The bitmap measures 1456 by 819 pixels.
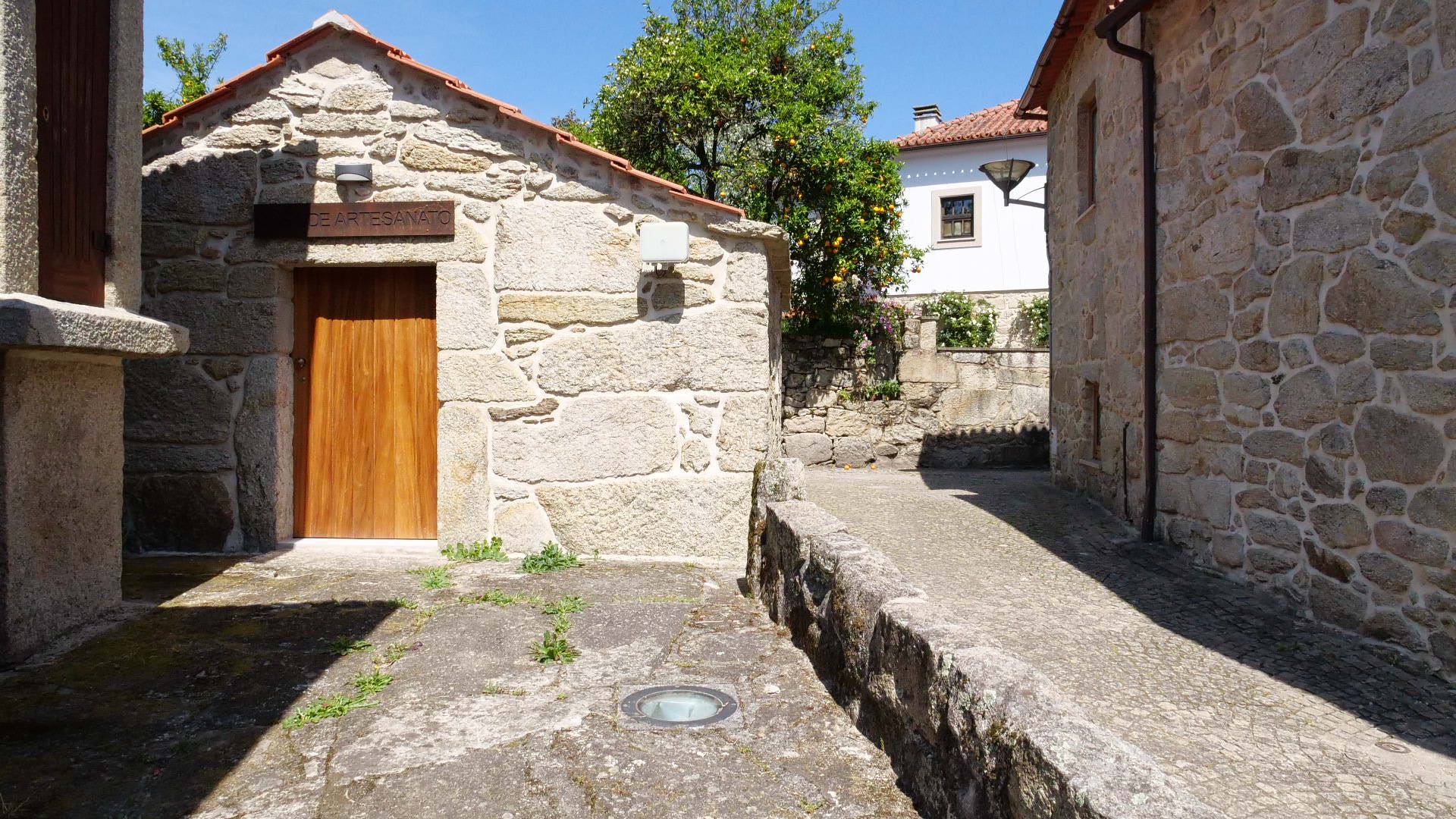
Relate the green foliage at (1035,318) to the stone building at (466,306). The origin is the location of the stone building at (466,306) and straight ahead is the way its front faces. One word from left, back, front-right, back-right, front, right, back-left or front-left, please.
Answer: back-left

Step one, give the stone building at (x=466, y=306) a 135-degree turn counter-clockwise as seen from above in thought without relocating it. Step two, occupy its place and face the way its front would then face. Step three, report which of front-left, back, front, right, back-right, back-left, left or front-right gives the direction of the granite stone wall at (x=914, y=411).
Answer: front

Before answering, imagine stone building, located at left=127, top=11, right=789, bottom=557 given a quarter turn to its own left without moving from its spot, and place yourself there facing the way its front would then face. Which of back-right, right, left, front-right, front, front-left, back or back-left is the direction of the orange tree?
front-left

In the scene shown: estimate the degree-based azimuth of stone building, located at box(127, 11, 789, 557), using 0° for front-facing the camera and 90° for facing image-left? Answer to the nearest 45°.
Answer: approximately 0°

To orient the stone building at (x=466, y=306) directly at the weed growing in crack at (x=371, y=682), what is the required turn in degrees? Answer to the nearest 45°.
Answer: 0° — it already faces it

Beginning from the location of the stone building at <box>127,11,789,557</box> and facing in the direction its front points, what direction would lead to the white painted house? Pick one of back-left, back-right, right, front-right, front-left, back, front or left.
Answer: back-left

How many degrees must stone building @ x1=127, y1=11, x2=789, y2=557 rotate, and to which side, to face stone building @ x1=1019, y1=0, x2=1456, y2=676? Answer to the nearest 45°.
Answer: approximately 45° to its left

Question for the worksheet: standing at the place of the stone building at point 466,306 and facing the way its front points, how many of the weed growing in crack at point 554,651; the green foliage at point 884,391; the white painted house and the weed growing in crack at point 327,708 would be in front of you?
2

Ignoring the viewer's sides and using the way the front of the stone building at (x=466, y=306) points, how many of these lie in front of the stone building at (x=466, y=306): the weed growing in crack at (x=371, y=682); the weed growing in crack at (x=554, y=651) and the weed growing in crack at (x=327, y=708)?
3

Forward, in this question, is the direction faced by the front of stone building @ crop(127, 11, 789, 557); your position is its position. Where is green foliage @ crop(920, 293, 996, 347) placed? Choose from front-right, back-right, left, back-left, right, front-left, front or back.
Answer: back-left

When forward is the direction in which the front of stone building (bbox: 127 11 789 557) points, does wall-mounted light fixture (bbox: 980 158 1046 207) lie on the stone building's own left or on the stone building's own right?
on the stone building's own left

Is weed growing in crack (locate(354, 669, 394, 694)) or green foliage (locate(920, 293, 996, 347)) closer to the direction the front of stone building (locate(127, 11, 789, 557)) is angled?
the weed growing in crack

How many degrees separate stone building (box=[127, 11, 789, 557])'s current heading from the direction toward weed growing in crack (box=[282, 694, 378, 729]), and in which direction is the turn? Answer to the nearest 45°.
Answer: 0° — it already faces it
